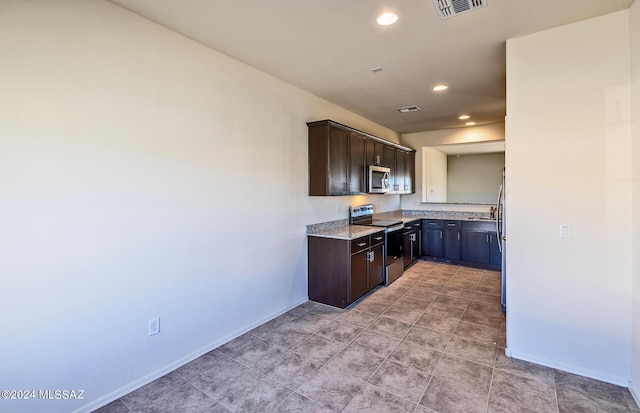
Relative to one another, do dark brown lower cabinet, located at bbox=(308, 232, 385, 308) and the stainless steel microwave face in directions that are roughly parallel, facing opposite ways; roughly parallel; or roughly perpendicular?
roughly parallel

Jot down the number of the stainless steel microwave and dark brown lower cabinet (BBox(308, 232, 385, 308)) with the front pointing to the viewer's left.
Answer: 0

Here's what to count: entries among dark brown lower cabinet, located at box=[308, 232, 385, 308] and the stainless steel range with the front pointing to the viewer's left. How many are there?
0

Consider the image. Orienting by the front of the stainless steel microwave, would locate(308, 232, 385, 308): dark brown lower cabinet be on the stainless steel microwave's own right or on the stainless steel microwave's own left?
on the stainless steel microwave's own right

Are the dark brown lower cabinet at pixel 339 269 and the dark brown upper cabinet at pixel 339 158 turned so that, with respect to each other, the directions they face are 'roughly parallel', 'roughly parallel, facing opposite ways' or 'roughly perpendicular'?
roughly parallel

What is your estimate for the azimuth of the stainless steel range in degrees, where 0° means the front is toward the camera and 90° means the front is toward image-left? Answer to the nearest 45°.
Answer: approximately 315°

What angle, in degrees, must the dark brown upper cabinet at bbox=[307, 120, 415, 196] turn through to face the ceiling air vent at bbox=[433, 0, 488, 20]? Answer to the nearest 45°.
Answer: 0° — it already faces it

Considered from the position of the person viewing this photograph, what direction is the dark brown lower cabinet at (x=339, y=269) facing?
facing the viewer and to the right of the viewer

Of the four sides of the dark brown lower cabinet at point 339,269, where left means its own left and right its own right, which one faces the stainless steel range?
left

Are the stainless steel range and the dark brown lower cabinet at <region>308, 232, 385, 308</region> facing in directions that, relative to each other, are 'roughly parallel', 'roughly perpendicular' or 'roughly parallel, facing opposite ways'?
roughly parallel

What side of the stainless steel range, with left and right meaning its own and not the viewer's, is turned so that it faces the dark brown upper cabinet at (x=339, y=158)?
right

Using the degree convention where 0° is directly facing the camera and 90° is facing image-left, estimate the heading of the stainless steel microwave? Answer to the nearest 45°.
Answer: approximately 315°

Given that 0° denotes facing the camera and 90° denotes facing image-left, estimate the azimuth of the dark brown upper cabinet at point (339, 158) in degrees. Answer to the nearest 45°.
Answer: approximately 315°

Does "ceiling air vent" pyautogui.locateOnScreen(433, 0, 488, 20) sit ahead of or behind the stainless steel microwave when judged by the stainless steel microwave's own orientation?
ahead
